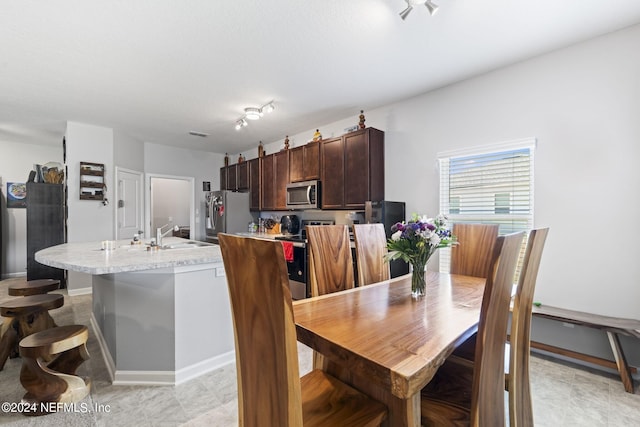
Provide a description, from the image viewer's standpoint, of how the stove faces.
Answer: facing the viewer and to the left of the viewer

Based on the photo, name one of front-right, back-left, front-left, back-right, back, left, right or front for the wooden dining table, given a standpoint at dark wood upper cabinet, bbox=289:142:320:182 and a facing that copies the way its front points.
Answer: front-left

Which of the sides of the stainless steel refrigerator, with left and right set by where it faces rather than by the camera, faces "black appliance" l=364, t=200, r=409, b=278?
left

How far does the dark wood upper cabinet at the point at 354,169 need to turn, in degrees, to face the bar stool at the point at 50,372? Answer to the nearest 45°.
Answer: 0° — it already faces it

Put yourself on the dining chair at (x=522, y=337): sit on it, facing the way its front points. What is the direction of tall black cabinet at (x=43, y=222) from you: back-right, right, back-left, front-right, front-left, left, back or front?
front

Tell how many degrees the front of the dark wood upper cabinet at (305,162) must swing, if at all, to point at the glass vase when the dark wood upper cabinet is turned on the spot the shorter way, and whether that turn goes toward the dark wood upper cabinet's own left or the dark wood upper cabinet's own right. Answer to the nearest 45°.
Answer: approximately 45° to the dark wood upper cabinet's own left

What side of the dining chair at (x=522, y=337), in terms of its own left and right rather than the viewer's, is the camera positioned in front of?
left

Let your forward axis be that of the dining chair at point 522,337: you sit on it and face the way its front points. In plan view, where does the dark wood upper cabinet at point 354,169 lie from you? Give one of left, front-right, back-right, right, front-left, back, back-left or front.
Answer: front-right

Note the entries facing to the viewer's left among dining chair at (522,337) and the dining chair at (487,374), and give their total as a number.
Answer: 2

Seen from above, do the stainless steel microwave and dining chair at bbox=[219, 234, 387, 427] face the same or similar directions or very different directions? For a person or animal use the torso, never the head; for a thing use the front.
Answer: very different directions

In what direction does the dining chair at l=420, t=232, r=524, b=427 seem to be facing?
to the viewer's left

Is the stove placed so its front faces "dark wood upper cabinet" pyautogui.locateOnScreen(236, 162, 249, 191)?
no

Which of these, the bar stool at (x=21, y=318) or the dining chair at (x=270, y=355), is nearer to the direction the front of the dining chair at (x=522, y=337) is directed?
the bar stool

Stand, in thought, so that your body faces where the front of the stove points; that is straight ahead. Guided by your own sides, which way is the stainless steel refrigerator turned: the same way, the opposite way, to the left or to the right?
the same way

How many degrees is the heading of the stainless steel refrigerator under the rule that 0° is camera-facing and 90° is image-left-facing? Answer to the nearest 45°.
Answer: approximately 45°

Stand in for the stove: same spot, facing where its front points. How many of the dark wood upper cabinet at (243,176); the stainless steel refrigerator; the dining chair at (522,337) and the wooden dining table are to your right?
2

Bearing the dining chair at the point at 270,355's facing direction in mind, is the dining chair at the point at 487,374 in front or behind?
in front

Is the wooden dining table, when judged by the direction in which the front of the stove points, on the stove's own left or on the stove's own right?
on the stove's own left

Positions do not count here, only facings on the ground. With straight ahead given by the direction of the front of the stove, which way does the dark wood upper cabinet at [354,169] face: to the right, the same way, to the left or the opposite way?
the same way

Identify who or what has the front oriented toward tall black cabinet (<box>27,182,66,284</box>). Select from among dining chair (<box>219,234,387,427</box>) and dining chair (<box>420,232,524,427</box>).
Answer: dining chair (<box>420,232,524,427</box>)
